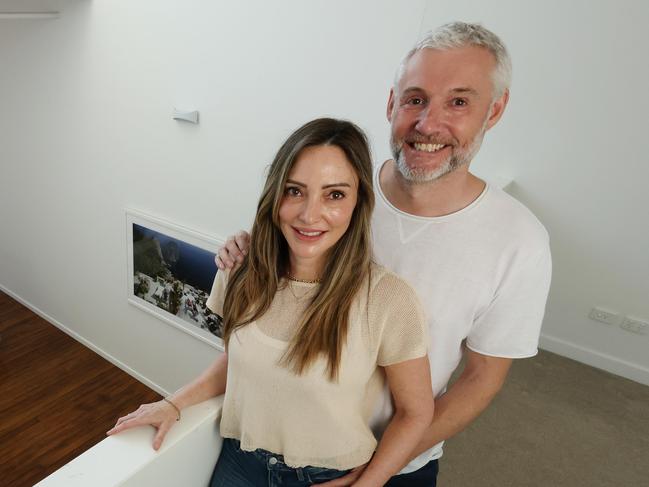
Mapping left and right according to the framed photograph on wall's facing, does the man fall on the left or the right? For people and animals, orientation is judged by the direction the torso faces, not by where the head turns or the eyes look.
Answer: on its left

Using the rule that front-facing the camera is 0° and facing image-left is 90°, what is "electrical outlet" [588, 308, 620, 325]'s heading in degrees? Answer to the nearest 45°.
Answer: approximately 45°

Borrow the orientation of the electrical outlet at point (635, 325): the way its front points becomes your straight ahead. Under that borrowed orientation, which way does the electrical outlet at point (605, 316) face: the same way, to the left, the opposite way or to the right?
the same way

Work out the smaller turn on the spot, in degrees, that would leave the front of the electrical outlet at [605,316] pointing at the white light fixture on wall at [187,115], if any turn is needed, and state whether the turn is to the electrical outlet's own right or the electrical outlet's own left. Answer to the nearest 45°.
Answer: approximately 90° to the electrical outlet's own right

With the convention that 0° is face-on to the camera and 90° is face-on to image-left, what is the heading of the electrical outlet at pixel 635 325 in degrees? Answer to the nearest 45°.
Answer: approximately 45°

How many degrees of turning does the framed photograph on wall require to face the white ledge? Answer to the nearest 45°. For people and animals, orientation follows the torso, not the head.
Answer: approximately 45° to its left

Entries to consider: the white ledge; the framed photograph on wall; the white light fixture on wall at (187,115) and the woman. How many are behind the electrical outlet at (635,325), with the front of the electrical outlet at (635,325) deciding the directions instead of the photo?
0

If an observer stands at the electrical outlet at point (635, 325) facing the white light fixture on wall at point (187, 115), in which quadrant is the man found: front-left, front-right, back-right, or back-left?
front-left

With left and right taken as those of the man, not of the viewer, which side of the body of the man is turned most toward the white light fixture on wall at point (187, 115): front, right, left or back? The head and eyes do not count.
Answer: right

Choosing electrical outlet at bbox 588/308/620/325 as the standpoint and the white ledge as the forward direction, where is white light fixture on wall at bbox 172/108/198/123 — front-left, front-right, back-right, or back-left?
front-right

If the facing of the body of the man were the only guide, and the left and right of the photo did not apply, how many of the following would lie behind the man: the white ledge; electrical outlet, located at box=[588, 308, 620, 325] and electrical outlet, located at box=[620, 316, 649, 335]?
2

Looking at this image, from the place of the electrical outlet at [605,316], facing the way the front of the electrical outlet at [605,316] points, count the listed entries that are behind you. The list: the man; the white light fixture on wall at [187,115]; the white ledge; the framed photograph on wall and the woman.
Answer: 0

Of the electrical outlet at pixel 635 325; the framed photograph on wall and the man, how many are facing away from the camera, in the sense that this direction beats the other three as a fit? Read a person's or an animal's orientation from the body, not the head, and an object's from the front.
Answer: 0

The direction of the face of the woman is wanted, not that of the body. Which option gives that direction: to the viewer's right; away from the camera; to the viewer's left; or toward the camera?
toward the camera

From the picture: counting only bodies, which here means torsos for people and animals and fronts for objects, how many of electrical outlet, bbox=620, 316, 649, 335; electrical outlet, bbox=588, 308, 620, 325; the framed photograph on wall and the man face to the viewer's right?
0

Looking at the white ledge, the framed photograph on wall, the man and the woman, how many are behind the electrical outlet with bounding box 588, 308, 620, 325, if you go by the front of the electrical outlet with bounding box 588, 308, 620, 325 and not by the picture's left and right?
0
